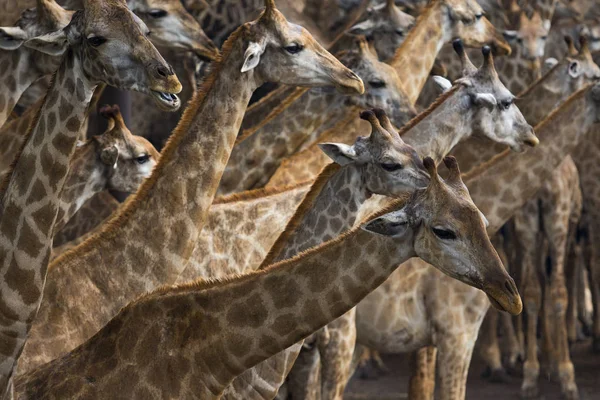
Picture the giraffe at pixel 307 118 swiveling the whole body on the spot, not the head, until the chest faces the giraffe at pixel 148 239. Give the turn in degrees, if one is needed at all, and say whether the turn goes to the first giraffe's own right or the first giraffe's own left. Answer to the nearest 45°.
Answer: approximately 90° to the first giraffe's own right

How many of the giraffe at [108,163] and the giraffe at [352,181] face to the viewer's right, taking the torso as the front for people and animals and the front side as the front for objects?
2

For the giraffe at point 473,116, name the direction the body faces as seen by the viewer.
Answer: to the viewer's right

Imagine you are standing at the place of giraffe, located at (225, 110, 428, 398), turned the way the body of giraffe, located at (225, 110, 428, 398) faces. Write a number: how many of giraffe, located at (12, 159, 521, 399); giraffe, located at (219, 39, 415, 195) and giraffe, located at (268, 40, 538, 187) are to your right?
1

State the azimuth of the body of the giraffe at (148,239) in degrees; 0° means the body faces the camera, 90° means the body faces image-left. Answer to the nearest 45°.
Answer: approximately 270°

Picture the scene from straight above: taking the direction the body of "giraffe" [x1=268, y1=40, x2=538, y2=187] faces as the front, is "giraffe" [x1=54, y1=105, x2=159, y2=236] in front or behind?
behind

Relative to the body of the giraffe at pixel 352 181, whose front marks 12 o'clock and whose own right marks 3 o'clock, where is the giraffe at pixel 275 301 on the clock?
the giraffe at pixel 275 301 is roughly at 3 o'clock from the giraffe at pixel 352 181.

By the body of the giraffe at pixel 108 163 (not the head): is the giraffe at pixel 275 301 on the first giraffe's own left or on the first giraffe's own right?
on the first giraffe's own right

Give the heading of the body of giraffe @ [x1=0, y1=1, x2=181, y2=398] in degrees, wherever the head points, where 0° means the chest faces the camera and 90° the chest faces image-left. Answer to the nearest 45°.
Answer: approximately 270°

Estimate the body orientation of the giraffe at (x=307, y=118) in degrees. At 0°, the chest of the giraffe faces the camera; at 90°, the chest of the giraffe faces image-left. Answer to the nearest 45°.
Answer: approximately 270°

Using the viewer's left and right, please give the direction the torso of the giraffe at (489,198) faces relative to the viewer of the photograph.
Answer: facing to the right of the viewer

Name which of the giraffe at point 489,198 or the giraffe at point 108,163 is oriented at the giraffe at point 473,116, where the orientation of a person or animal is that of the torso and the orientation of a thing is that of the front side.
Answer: the giraffe at point 108,163

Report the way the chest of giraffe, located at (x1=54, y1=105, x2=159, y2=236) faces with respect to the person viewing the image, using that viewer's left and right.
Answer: facing to the right of the viewer
